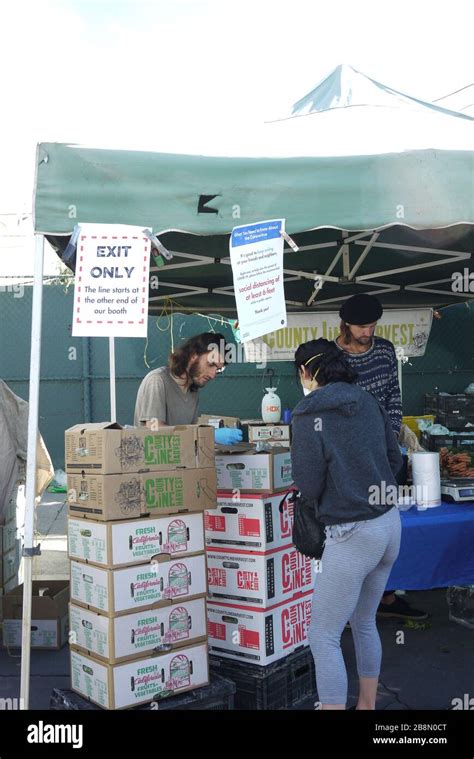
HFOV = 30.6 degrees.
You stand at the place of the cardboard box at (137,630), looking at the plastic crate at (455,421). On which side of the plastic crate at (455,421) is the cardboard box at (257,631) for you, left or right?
right

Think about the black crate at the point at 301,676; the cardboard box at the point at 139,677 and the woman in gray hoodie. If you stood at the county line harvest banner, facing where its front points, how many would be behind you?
0

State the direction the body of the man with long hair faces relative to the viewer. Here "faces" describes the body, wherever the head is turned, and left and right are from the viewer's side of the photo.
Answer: facing the viewer and to the right of the viewer

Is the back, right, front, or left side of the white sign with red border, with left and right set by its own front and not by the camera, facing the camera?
front

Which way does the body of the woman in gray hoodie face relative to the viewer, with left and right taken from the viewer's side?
facing away from the viewer and to the left of the viewer

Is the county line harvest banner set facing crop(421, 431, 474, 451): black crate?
no

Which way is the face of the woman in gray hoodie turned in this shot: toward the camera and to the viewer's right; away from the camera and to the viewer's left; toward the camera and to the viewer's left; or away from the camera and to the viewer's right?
away from the camera and to the viewer's left

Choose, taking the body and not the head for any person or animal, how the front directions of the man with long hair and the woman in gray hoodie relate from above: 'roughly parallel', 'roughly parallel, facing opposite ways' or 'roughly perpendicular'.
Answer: roughly parallel, facing opposite ways

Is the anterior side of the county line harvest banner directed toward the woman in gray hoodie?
yes

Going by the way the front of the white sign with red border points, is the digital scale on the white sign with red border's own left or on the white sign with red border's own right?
on the white sign with red border's own left

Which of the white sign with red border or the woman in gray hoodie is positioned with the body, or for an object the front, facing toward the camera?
the white sign with red border

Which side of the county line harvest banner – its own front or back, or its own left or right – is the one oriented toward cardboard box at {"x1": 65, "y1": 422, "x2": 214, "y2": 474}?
front

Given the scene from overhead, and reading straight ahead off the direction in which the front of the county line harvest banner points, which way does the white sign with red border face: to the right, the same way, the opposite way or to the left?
the same way

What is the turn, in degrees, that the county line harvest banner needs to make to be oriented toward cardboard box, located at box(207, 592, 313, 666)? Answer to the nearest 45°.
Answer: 0° — it already faces it

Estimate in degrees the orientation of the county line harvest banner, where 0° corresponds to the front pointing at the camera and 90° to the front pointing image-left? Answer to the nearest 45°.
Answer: approximately 0°
